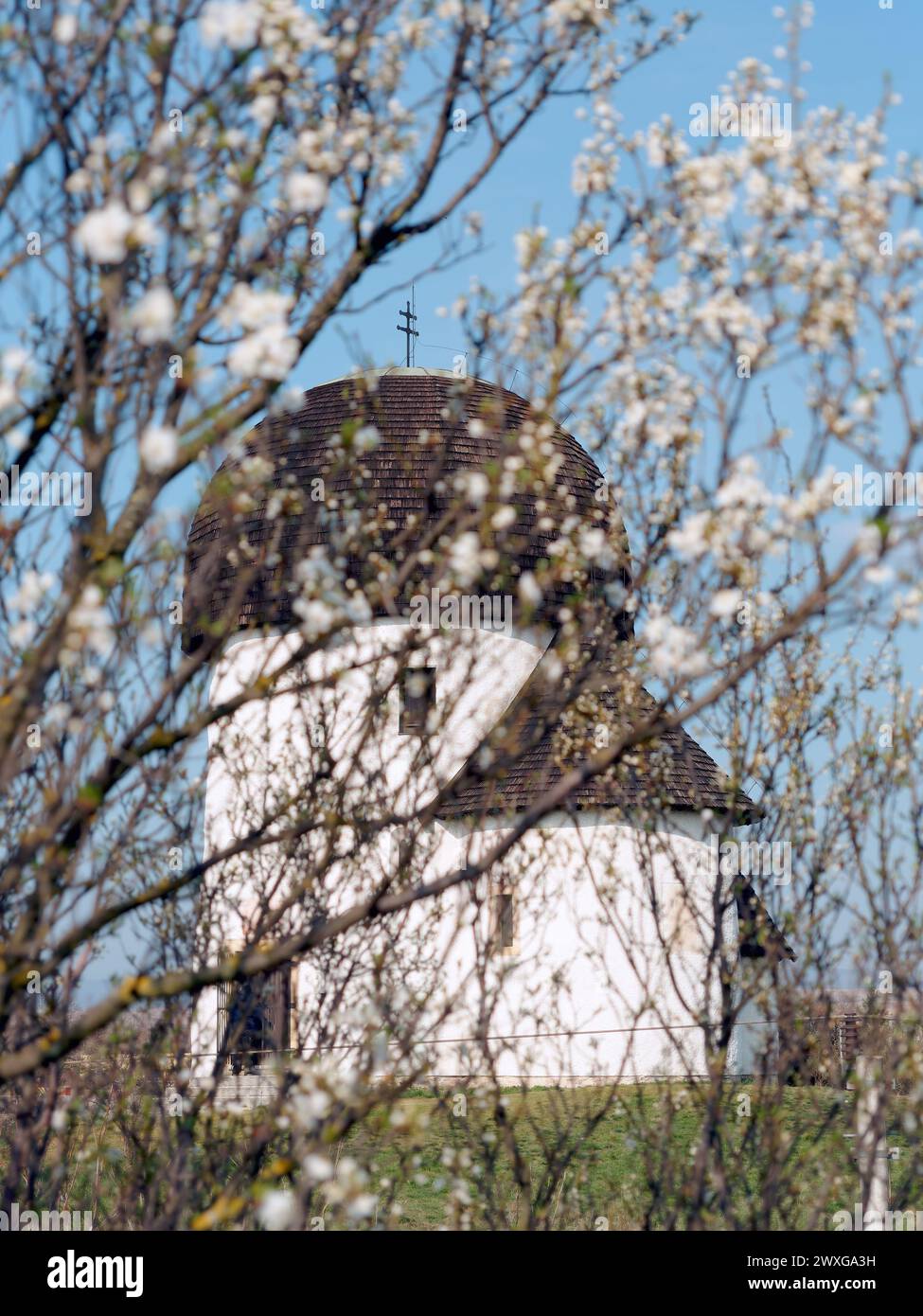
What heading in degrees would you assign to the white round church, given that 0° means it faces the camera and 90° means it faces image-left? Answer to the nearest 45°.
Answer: approximately 45°
